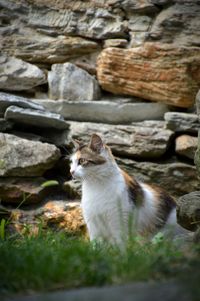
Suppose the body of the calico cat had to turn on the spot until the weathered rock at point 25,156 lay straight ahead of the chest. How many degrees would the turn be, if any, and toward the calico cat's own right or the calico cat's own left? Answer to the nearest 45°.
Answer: approximately 90° to the calico cat's own right

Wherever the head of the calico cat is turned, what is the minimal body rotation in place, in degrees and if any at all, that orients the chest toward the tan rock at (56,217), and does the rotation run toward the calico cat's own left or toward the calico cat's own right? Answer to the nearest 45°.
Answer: approximately 90° to the calico cat's own right

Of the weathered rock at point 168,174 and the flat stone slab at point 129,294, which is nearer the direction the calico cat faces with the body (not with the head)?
the flat stone slab

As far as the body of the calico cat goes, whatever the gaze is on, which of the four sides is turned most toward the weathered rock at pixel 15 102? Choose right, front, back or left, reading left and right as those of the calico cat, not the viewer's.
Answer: right

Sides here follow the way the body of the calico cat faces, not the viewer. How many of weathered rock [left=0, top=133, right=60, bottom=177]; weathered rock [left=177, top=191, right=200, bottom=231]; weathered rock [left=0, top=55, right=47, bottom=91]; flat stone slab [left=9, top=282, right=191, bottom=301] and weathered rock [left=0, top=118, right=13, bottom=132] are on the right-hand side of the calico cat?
3

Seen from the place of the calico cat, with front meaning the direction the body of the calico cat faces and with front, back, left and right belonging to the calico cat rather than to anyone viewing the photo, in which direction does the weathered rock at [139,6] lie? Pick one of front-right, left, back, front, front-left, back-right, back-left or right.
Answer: back-right

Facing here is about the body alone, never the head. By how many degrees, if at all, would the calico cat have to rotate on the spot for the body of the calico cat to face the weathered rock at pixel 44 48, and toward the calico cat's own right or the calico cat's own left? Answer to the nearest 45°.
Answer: approximately 90° to the calico cat's own right

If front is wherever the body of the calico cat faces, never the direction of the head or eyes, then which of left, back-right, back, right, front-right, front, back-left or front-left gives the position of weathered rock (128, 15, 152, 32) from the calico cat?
back-right

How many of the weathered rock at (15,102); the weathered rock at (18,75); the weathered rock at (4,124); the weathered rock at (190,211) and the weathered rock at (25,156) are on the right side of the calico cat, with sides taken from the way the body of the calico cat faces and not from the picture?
4

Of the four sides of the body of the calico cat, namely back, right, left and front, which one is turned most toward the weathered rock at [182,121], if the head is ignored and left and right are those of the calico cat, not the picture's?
back

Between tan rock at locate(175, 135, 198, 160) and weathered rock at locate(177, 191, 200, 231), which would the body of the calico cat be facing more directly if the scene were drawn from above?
the weathered rock

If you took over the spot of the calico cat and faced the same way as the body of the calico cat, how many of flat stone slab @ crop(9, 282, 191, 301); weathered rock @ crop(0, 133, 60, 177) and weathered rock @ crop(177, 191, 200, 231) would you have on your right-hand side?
1

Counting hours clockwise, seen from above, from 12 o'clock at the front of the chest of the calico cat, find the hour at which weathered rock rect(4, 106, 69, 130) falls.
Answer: The weathered rock is roughly at 3 o'clock from the calico cat.
